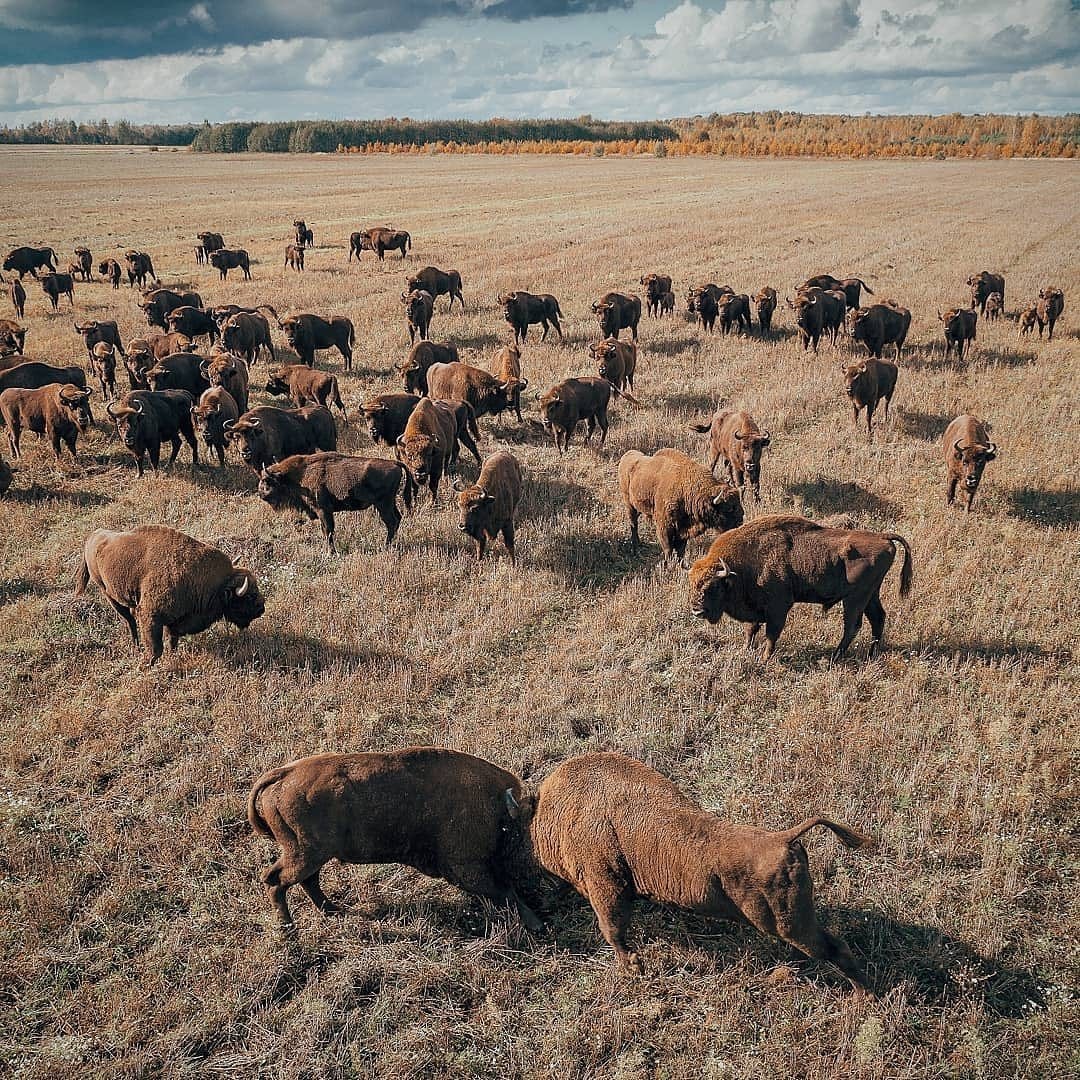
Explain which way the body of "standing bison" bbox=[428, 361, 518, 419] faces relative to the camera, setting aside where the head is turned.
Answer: to the viewer's right

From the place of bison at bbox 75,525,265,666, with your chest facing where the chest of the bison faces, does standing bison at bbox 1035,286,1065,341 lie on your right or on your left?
on your left

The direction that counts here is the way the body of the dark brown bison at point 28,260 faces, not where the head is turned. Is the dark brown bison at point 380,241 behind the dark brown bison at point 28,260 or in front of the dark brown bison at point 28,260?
behind

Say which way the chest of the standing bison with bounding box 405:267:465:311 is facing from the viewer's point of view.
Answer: to the viewer's left

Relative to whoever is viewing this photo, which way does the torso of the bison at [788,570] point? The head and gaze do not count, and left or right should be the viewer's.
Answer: facing to the left of the viewer

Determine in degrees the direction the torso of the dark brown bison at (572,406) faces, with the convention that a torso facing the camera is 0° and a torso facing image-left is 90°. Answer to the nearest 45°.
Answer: approximately 45°

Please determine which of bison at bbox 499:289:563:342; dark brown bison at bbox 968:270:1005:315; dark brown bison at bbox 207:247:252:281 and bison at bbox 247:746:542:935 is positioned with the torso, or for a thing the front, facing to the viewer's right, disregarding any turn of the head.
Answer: bison at bbox 247:746:542:935
